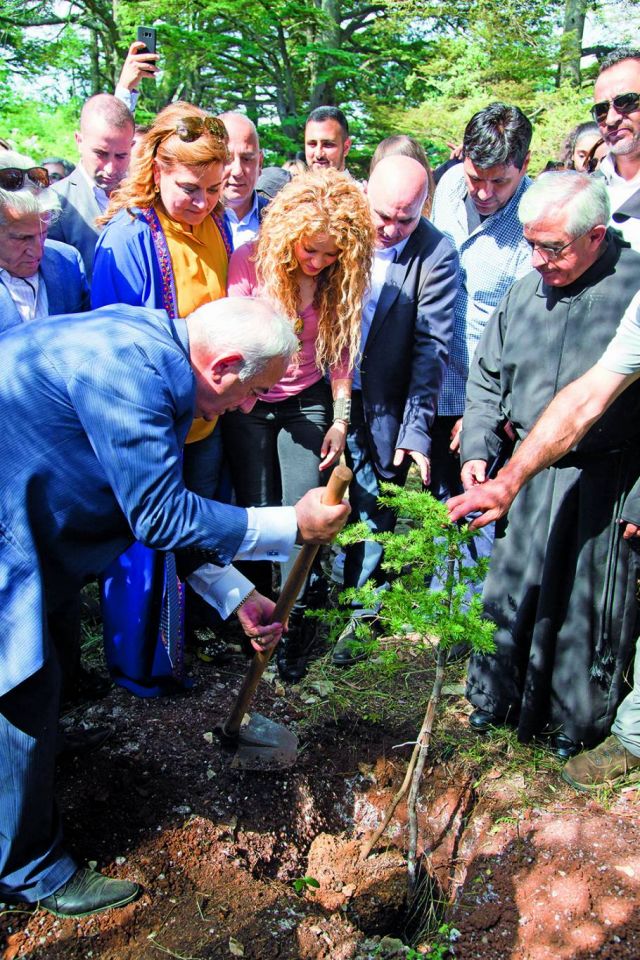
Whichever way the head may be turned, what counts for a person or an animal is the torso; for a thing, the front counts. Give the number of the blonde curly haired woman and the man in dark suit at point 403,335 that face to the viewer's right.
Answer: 0

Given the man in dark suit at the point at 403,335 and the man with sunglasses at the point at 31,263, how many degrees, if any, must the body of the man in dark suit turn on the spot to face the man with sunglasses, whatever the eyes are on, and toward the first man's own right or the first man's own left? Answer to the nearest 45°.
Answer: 0° — they already face them

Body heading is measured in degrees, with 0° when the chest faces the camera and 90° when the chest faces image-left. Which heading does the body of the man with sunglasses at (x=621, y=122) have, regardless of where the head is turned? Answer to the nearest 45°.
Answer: approximately 45°

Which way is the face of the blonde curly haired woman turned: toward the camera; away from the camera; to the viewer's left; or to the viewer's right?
toward the camera

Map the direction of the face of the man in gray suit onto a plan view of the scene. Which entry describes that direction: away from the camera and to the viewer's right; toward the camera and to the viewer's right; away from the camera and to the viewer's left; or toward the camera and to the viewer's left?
toward the camera and to the viewer's right

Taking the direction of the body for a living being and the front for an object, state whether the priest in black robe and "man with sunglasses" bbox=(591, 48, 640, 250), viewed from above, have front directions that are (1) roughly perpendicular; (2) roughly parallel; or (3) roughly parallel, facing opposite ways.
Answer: roughly parallel

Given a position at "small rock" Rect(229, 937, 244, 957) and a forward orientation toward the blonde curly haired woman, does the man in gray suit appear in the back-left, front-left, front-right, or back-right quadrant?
front-left

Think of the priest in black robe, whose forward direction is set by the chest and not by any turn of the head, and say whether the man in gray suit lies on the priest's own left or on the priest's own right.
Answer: on the priest's own right

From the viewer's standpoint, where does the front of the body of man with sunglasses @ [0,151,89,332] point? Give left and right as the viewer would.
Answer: facing the viewer and to the right of the viewer

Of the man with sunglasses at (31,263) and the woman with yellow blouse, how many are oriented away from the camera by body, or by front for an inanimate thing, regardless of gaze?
0

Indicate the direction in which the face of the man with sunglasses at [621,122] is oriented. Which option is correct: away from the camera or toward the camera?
toward the camera

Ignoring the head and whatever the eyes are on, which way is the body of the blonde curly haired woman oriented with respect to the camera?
toward the camera

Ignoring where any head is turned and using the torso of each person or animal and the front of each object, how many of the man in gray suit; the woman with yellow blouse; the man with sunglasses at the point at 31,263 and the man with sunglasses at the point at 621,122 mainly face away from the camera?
0

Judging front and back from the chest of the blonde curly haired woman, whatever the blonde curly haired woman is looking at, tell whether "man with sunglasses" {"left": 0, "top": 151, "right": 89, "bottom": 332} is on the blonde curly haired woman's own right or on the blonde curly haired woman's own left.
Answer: on the blonde curly haired woman's own right

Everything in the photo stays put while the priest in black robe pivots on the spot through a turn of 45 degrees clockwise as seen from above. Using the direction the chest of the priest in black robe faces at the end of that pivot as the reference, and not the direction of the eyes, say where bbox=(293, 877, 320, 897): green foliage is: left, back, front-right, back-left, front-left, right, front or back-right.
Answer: front-left

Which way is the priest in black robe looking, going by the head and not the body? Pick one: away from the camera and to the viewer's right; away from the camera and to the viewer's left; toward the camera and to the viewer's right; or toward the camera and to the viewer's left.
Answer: toward the camera and to the viewer's left

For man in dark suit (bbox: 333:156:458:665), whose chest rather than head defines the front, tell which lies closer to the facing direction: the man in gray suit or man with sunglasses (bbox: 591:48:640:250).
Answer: the man in gray suit

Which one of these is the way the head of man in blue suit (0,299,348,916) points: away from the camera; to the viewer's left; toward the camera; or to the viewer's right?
to the viewer's right

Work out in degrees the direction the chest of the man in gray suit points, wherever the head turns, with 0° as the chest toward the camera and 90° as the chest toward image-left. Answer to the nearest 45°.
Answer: approximately 315°

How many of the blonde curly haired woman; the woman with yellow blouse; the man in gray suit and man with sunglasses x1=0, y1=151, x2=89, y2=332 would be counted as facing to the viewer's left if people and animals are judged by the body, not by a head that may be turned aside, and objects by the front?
0
